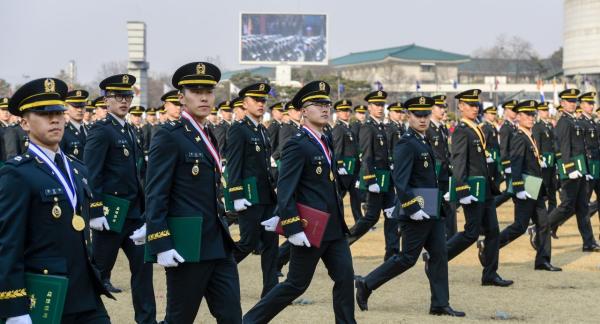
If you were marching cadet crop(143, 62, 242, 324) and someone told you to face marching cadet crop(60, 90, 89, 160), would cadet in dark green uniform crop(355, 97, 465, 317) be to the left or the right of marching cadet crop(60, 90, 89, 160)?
right

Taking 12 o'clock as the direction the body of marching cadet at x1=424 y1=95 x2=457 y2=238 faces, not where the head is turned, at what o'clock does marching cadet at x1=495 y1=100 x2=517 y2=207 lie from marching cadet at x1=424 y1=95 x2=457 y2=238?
marching cadet at x1=495 y1=100 x2=517 y2=207 is roughly at 8 o'clock from marching cadet at x1=424 y1=95 x2=457 y2=238.

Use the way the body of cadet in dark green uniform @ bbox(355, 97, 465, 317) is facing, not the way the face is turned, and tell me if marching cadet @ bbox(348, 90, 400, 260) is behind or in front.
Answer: behind

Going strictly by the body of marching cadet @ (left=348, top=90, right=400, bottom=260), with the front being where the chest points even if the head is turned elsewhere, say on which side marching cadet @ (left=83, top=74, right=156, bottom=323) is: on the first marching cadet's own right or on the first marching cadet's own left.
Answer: on the first marching cadet's own right

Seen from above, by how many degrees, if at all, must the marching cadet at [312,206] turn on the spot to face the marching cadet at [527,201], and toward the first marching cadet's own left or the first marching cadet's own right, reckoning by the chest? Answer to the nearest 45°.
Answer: approximately 90° to the first marching cadet's own left
